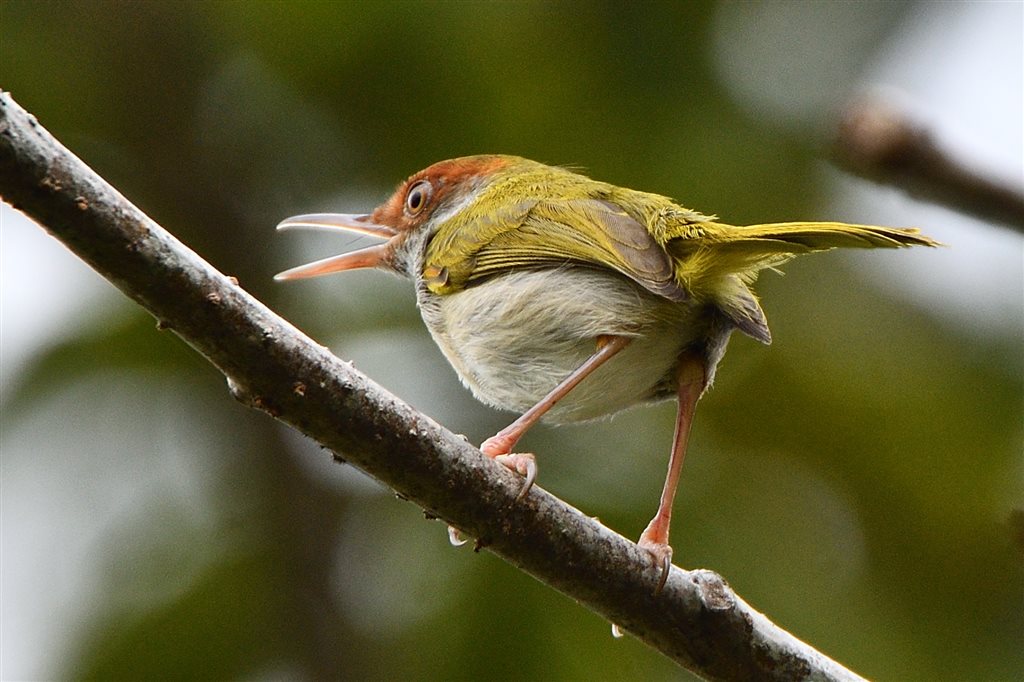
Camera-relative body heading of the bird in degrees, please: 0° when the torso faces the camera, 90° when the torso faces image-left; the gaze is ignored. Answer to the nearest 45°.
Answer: approximately 90°

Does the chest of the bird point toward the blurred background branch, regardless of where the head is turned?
no
